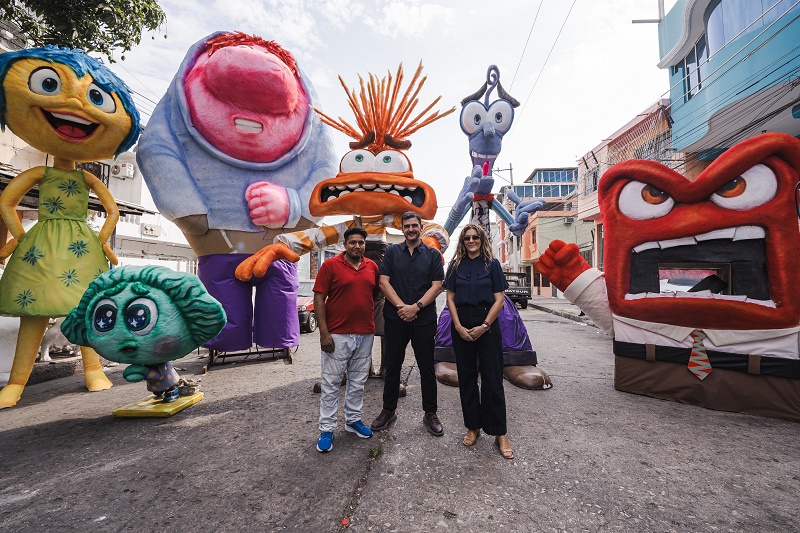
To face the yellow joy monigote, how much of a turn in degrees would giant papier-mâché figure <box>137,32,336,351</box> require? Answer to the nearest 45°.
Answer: approximately 90° to its right

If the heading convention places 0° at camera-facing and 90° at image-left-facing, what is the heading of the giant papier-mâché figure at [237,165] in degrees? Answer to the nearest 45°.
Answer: approximately 0°

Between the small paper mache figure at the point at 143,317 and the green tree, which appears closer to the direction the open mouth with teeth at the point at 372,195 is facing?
the small paper mache figure

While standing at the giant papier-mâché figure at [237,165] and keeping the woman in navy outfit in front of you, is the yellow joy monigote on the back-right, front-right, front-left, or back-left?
front-right

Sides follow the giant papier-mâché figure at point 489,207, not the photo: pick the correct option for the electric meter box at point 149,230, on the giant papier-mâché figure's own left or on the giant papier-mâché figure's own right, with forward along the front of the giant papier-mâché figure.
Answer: on the giant papier-mâché figure's own right

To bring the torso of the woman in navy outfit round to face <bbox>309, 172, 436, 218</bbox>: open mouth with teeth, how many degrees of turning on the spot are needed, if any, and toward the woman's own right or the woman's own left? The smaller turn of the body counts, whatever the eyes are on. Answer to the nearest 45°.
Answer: approximately 135° to the woman's own right

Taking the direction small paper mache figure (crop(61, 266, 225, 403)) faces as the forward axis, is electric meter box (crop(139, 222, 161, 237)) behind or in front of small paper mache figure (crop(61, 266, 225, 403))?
behind

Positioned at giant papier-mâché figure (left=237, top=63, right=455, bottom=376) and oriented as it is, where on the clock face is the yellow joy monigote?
The yellow joy monigote is roughly at 3 o'clock from the giant papier-mâché figure.
